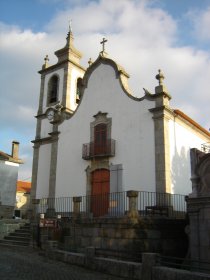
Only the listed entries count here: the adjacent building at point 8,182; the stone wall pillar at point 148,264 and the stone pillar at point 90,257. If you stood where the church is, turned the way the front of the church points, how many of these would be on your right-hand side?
1

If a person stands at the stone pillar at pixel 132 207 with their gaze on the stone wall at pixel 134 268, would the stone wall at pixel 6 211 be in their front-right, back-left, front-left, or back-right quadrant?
back-right

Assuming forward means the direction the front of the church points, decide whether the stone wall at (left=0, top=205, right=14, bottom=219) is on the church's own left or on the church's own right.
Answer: on the church's own right

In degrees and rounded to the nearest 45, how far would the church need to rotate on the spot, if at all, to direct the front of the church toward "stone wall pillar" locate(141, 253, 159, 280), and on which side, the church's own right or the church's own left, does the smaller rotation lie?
approximately 45° to the church's own left

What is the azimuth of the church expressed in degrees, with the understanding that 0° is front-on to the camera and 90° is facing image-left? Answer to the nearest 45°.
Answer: approximately 45°

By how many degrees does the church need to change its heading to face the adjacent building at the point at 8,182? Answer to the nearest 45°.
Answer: approximately 90° to its right

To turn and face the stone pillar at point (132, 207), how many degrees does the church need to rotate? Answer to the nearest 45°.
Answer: approximately 45° to its left

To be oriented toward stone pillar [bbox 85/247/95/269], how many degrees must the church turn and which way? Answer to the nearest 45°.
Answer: approximately 45° to its left

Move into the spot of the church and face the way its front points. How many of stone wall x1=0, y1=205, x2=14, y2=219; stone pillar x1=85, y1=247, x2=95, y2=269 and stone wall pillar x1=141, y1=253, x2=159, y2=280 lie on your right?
1
